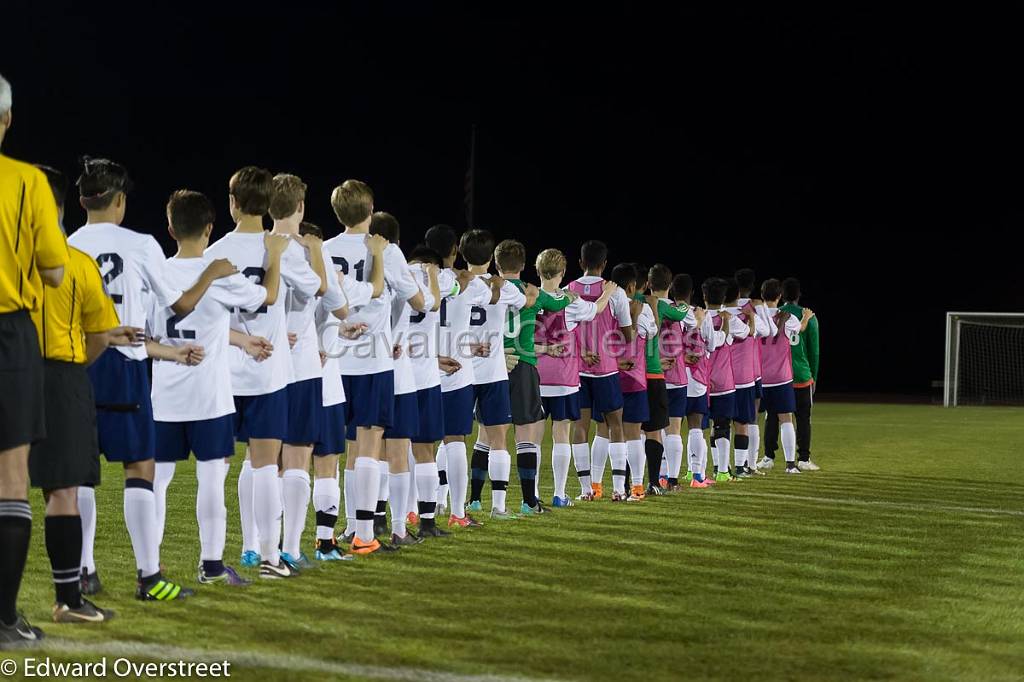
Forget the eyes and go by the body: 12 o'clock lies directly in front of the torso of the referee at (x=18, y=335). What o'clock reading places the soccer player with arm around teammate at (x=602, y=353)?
The soccer player with arm around teammate is roughly at 12 o'clock from the referee.

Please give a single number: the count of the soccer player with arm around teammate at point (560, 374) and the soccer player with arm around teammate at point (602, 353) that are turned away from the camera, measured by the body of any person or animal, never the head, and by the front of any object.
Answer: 2

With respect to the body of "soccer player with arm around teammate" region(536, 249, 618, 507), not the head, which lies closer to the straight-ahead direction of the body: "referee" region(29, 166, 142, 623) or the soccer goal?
the soccer goal

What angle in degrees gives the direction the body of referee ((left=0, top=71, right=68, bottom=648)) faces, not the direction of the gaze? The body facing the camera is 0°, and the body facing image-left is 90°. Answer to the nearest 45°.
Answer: approximately 225°

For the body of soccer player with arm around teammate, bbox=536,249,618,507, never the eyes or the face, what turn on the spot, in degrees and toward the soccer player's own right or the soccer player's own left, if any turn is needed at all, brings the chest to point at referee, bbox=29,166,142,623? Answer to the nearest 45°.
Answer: approximately 180°

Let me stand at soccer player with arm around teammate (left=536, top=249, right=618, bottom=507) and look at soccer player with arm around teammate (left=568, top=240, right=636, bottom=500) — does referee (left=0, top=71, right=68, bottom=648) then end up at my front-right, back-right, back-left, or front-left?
back-right

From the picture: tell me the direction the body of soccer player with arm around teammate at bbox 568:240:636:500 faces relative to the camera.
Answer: away from the camera

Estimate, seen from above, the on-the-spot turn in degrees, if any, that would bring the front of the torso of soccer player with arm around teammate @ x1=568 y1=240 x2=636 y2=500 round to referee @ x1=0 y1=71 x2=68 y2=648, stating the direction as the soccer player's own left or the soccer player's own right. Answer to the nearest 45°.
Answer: approximately 180°

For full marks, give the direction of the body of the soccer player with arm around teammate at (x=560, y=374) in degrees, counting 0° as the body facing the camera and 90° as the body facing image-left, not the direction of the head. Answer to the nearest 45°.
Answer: approximately 180°

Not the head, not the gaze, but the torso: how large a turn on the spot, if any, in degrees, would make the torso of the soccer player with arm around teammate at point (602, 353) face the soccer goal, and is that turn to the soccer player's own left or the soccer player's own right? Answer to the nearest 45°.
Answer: approximately 45° to the soccer player's own right

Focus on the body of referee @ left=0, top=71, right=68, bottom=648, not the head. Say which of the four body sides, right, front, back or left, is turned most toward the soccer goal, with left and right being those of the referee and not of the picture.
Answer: front

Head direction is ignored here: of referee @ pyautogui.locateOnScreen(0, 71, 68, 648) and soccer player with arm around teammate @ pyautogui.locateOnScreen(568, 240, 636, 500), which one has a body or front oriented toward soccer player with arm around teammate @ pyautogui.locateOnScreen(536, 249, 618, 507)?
the referee
